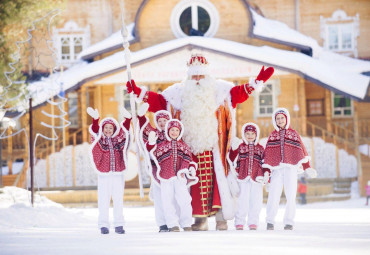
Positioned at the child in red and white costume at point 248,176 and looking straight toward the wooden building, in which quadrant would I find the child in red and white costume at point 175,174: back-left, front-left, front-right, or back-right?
back-left

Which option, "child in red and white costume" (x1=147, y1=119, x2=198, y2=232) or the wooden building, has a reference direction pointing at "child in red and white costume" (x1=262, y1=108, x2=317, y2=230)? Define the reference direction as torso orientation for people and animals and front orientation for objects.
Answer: the wooden building

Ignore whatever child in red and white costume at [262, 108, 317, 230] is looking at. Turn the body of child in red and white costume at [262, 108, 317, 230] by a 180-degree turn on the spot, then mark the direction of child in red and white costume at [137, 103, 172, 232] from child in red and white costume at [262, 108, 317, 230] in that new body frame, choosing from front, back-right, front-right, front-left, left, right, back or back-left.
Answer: left

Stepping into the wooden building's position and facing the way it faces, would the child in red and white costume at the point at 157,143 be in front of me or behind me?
in front

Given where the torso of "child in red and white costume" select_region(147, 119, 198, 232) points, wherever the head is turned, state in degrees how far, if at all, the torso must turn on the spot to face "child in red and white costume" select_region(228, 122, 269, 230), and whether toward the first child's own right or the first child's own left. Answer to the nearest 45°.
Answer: approximately 135° to the first child's own left

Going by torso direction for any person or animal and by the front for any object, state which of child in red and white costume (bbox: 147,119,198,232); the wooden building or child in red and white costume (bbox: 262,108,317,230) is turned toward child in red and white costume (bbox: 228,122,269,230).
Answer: the wooden building
